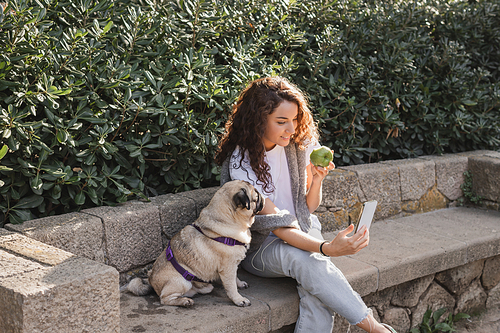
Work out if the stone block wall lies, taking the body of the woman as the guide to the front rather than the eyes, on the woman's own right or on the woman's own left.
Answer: on the woman's own left

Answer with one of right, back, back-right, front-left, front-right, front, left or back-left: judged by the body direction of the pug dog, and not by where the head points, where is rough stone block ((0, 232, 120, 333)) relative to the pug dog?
back-right

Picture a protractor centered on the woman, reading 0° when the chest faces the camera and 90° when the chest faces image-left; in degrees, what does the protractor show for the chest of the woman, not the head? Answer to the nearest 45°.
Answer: approximately 315°

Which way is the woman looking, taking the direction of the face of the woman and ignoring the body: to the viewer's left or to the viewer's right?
to the viewer's right
